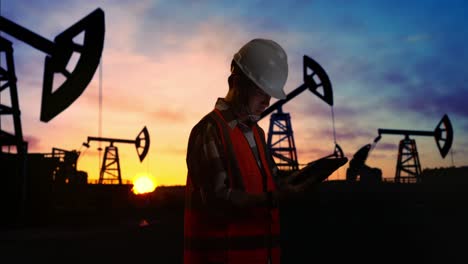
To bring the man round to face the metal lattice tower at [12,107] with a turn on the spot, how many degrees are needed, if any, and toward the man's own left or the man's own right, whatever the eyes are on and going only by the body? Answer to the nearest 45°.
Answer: approximately 180°

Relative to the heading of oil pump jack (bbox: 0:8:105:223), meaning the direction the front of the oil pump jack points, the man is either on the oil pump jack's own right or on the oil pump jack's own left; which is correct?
on the oil pump jack's own right

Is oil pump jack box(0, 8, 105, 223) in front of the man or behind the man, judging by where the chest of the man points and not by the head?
behind

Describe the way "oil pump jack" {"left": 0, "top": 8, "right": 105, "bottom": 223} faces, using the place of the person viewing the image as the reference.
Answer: facing to the right of the viewer

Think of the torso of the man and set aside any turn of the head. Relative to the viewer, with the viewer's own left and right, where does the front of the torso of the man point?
facing the viewer and to the right of the viewer

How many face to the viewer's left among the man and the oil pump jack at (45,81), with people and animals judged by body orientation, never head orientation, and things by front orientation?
0
